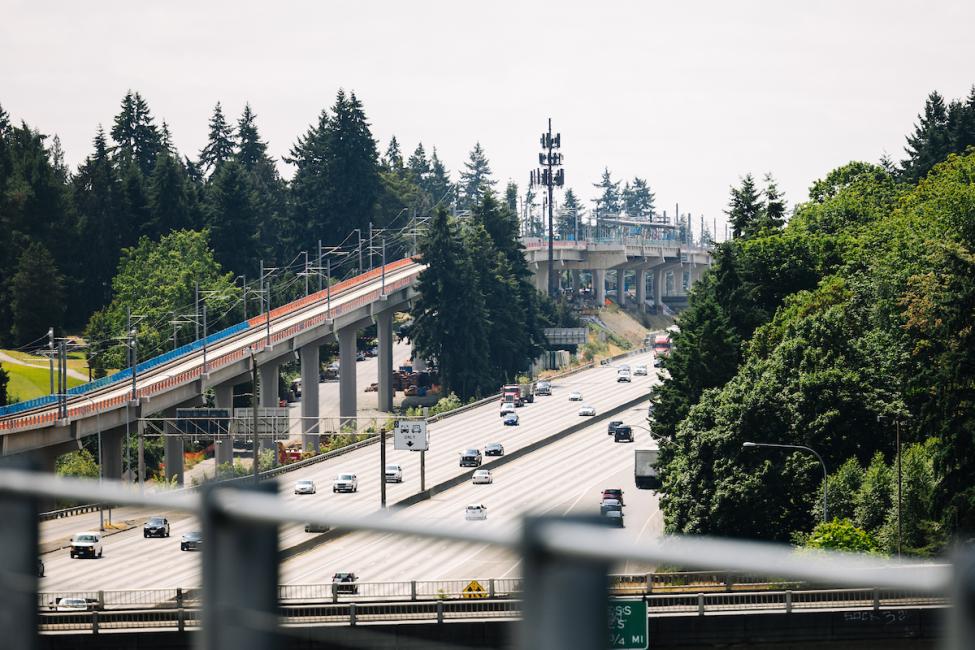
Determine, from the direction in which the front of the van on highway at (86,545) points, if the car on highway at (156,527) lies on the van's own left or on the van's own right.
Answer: on the van's own left

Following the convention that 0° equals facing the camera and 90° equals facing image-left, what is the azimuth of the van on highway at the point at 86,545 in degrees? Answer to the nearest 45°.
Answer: approximately 45°

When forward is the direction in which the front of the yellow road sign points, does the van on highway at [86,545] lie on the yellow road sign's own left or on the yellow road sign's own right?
on the yellow road sign's own right

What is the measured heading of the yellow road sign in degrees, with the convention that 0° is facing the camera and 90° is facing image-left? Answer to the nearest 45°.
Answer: approximately 0°

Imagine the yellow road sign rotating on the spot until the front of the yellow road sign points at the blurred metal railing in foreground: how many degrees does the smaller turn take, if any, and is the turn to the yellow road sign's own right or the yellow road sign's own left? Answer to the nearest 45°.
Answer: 0° — it already faces it

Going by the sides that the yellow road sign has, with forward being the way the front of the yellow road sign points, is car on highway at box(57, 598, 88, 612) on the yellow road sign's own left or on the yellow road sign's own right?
on the yellow road sign's own right

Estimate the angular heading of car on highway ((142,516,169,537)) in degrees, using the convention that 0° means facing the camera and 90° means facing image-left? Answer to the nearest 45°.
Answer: approximately 45°

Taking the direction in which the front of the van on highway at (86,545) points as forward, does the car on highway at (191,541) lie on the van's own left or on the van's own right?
on the van's own left
